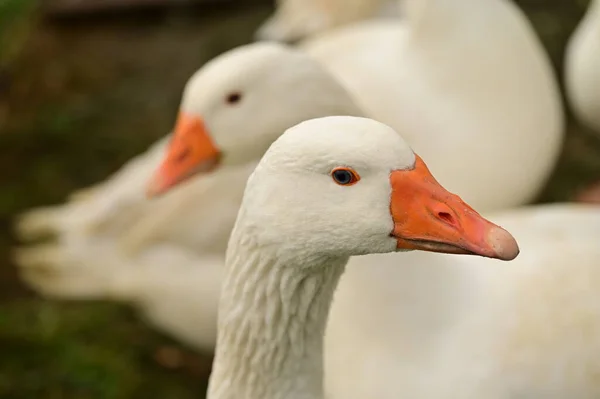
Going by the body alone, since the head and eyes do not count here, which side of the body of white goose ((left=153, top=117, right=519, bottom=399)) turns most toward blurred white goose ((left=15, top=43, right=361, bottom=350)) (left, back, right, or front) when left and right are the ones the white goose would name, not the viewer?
left

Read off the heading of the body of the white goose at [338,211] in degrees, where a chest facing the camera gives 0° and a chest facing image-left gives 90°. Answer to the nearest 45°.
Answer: approximately 270°
